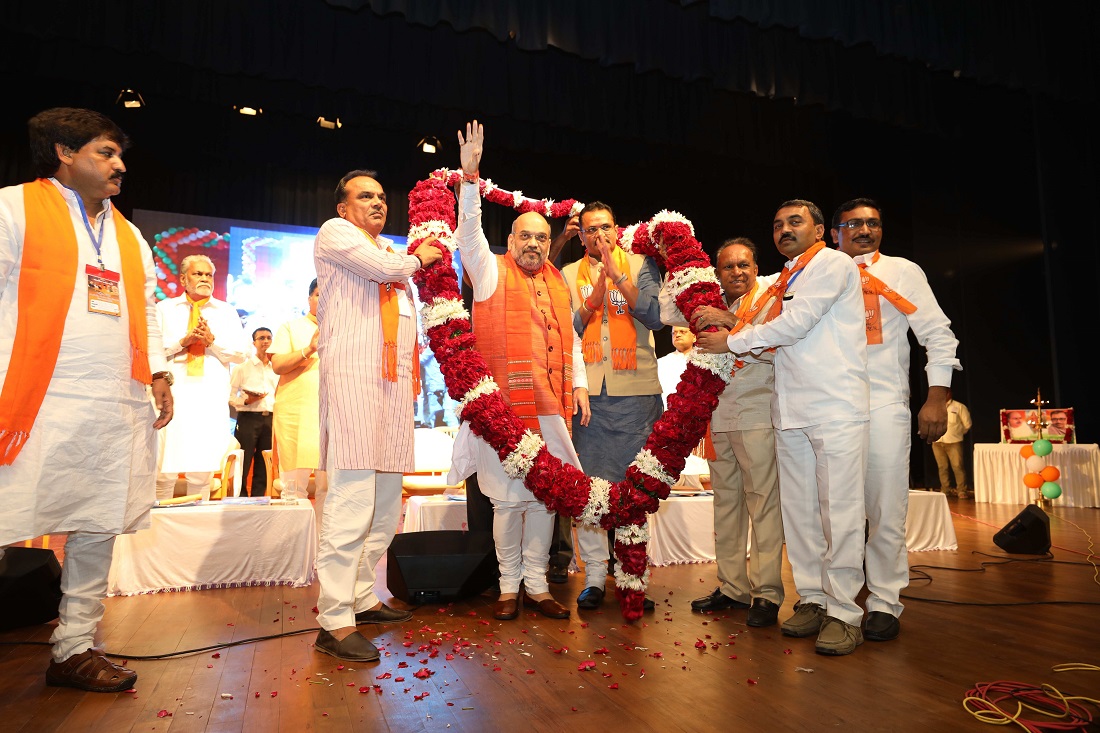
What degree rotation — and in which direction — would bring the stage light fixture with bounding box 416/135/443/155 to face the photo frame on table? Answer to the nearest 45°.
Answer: approximately 90° to its left

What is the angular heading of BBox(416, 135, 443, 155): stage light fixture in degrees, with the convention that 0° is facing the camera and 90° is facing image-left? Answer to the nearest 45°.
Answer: approximately 0°

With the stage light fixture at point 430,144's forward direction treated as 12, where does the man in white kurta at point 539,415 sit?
The man in white kurta is roughly at 12 o'clock from the stage light fixture.

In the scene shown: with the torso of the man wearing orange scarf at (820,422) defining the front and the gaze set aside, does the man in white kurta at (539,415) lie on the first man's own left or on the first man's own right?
on the first man's own right

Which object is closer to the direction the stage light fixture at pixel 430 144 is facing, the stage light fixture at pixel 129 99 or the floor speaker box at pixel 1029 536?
the floor speaker box

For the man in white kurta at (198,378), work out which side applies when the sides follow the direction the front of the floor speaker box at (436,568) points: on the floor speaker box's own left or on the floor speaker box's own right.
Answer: on the floor speaker box's own left

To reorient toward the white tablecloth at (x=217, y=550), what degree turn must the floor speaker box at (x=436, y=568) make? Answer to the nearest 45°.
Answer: approximately 45° to its left

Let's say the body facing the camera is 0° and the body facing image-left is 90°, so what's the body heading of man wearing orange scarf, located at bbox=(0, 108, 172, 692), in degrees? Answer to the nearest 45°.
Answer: approximately 315°

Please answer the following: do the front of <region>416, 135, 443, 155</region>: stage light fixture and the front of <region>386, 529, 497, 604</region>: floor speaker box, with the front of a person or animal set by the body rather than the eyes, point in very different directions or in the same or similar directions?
very different directions

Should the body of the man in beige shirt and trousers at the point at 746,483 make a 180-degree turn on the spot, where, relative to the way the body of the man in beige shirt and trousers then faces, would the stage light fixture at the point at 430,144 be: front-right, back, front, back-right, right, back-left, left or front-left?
left

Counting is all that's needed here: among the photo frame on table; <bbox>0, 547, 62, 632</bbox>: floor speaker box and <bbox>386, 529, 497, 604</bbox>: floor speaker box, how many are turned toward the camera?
1

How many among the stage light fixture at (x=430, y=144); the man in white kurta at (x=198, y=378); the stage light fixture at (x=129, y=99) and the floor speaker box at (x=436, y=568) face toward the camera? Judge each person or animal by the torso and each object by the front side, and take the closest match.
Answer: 3

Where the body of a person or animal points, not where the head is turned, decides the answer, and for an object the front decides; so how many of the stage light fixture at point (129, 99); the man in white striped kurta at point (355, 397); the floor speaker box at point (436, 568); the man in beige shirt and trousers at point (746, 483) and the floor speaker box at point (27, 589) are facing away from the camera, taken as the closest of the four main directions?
2

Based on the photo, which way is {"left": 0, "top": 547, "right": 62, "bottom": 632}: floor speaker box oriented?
away from the camera

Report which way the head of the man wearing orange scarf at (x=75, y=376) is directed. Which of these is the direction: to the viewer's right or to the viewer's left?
to the viewer's right
